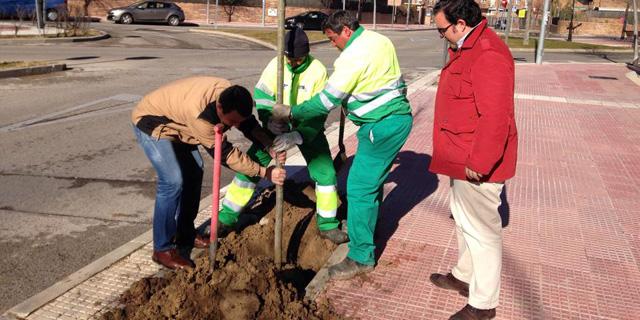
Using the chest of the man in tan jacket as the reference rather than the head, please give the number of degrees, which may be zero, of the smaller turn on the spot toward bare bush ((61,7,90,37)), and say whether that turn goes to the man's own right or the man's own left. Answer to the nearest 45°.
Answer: approximately 90° to the man's own left

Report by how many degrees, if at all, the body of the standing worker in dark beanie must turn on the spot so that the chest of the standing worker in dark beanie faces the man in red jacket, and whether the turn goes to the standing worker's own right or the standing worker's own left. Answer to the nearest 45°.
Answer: approximately 45° to the standing worker's own left

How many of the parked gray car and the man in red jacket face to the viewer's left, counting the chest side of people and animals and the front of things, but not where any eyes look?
2

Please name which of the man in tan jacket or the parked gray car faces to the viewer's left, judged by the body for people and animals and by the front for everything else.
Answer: the parked gray car

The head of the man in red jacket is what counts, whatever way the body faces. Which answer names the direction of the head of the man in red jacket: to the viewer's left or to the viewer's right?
to the viewer's left

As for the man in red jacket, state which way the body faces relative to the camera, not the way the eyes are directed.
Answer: to the viewer's left

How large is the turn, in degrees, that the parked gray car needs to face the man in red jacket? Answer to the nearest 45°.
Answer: approximately 90° to its left

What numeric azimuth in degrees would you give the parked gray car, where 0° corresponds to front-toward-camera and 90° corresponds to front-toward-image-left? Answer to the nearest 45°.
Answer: approximately 90°

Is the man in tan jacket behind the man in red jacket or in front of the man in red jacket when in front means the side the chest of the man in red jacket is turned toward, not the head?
in front

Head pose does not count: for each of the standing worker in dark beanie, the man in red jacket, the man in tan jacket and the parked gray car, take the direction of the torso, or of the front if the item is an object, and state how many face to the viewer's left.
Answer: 2

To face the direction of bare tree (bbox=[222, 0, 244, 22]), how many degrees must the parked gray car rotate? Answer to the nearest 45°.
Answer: approximately 135° to its right

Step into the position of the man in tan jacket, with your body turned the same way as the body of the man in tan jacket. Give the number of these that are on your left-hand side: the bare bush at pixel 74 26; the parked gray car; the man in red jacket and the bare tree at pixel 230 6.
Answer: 3

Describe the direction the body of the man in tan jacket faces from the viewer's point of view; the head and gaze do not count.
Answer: to the viewer's right

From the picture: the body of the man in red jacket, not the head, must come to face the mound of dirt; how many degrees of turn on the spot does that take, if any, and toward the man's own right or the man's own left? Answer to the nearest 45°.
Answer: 0° — they already face it

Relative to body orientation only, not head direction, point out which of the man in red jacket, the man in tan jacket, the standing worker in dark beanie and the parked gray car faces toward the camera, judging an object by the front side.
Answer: the standing worker in dark beanie
